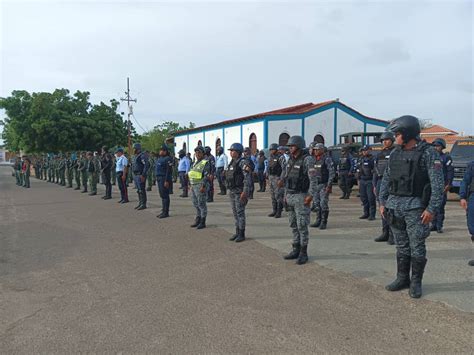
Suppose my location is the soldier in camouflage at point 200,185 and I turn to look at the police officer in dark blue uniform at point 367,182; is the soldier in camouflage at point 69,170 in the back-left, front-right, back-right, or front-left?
back-left

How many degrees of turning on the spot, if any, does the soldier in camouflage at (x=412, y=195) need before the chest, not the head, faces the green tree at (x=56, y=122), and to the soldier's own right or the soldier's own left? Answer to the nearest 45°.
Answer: approximately 90° to the soldier's own right

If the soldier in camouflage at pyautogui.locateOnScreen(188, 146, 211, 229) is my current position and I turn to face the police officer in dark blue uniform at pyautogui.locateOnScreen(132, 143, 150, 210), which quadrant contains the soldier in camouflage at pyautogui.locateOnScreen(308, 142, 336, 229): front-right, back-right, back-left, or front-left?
back-right

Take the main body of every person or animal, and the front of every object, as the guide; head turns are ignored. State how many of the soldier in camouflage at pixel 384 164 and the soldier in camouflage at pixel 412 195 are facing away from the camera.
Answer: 0

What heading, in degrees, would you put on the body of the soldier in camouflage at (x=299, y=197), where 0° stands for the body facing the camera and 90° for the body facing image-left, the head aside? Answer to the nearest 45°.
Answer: approximately 45°

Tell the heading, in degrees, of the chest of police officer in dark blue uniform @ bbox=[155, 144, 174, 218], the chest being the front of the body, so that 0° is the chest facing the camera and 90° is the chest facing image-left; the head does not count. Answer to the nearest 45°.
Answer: approximately 45°

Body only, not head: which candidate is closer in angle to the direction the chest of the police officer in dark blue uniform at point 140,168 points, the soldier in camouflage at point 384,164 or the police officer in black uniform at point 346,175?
the soldier in camouflage

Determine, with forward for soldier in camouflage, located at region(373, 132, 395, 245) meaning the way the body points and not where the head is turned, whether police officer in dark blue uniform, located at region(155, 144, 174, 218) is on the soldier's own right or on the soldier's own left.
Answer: on the soldier's own right

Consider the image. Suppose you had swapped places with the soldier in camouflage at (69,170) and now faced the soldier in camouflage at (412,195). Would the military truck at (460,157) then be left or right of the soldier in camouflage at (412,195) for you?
left

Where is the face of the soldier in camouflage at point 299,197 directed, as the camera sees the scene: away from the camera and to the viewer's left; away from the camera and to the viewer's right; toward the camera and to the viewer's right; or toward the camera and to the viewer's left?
toward the camera and to the viewer's left

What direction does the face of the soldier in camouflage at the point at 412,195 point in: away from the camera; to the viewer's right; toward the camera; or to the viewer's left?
to the viewer's left

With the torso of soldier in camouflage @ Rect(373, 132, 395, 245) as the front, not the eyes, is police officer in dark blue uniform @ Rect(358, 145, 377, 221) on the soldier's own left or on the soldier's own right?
on the soldier's own right

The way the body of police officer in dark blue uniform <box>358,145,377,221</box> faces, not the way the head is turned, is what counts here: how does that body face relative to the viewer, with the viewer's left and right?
facing the viewer and to the left of the viewer

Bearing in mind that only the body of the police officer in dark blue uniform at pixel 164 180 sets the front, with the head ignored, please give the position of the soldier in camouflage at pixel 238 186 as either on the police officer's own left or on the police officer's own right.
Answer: on the police officer's own left

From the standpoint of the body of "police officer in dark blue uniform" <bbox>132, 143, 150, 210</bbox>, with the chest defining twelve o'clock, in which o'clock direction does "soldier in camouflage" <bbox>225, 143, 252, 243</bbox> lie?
The soldier in camouflage is roughly at 10 o'clock from the police officer in dark blue uniform.

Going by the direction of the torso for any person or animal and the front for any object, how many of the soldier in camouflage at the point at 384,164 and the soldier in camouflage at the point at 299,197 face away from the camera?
0
